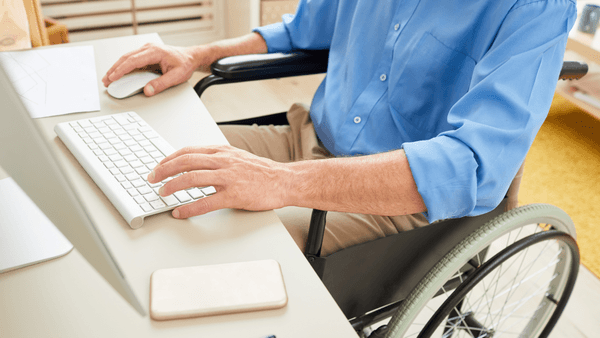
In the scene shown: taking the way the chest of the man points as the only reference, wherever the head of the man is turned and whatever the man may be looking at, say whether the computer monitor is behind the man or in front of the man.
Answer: in front

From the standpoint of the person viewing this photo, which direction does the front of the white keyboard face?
facing away from the viewer and to the right of the viewer

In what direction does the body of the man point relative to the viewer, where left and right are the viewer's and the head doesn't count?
facing the viewer and to the left of the viewer

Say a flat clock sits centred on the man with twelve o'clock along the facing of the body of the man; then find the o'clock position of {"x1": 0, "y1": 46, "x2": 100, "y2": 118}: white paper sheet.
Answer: The white paper sheet is roughly at 2 o'clock from the man.

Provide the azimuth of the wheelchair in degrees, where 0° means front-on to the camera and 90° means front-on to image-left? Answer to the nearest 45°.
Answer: approximately 45°

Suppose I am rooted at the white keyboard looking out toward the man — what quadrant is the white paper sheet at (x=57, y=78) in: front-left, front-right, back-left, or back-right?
back-left
